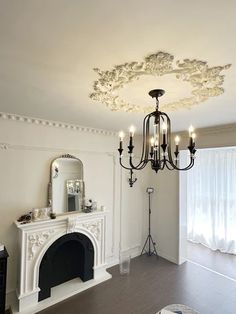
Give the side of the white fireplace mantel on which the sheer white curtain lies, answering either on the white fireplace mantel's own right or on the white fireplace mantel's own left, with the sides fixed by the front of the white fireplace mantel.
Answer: on the white fireplace mantel's own left

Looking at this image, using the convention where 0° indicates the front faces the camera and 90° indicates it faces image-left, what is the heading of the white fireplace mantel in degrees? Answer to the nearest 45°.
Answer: approximately 315°

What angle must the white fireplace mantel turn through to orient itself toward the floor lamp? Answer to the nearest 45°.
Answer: approximately 90° to its left
